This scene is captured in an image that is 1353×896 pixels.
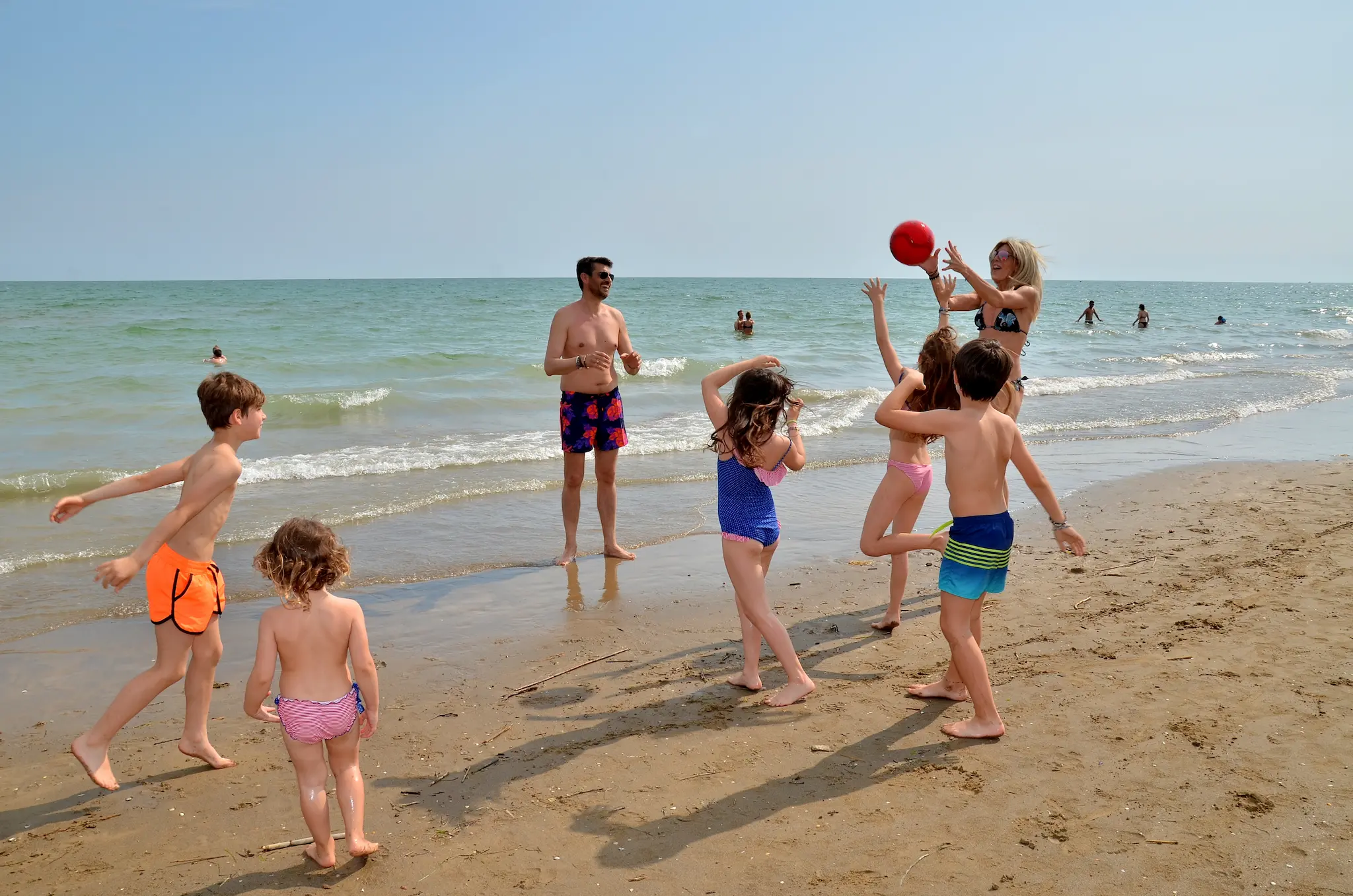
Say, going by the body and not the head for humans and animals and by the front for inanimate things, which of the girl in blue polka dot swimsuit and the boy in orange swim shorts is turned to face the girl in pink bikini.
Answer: the boy in orange swim shorts

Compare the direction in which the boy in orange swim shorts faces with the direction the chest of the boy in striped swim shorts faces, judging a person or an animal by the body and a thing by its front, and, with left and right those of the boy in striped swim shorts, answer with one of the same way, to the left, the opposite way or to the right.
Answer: to the right

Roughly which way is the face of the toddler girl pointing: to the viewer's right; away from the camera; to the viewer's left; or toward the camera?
away from the camera

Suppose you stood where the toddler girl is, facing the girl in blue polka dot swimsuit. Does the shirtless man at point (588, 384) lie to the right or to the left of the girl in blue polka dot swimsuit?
left

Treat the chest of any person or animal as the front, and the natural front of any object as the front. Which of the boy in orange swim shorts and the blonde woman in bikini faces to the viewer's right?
the boy in orange swim shorts

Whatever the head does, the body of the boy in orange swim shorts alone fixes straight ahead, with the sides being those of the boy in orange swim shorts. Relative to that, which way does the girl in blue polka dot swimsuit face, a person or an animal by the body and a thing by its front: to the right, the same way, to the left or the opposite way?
to the left

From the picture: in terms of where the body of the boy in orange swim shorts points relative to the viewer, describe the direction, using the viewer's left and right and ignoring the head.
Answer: facing to the right of the viewer

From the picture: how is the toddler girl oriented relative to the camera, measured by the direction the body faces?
away from the camera
